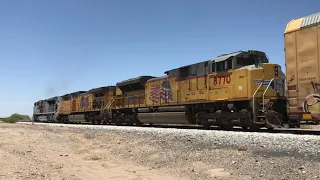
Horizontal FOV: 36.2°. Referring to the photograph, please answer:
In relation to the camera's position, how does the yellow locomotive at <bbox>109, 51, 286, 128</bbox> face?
facing the viewer and to the right of the viewer
